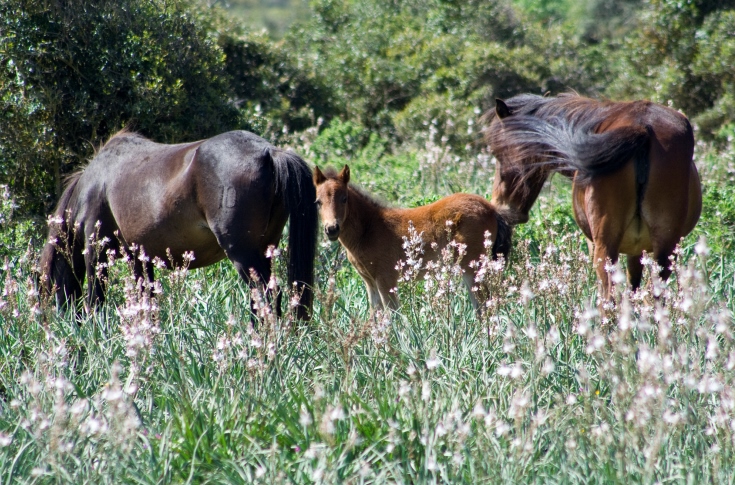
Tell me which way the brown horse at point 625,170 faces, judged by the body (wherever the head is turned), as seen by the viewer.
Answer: away from the camera

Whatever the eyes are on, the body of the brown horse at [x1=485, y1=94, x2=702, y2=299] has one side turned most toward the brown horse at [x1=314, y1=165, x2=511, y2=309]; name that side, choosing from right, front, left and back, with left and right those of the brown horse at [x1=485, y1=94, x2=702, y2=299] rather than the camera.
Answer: left

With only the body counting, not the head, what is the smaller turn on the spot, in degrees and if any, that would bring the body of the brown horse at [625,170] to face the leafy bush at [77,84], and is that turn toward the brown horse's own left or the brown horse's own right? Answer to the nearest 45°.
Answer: approximately 90° to the brown horse's own left
